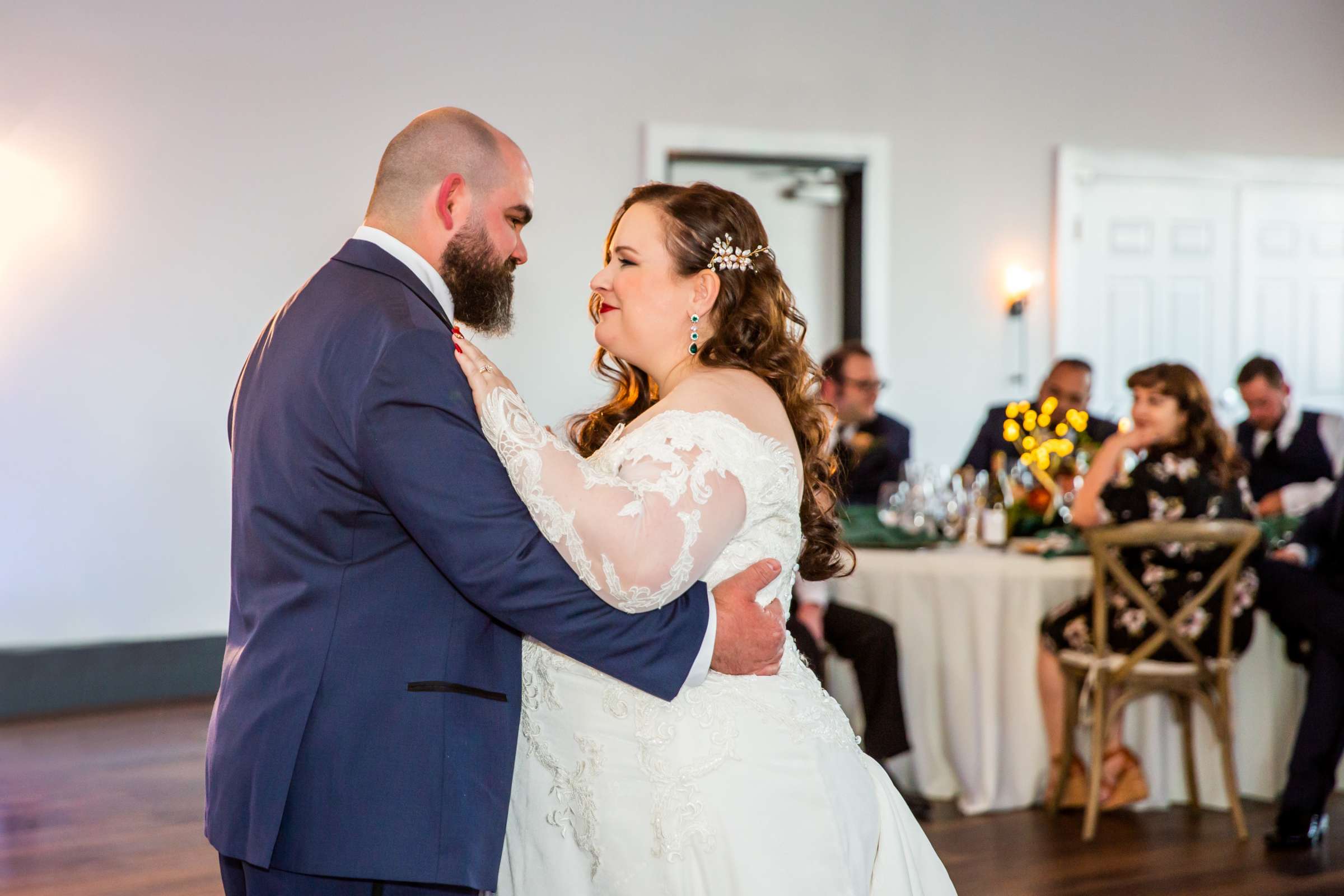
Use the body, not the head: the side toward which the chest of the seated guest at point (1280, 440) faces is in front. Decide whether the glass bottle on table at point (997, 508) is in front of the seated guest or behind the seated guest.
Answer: in front

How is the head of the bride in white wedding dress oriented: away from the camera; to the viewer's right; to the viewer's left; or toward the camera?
to the viewer's left

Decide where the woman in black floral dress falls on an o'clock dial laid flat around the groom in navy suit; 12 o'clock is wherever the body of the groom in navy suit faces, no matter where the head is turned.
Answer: The woman in black floral dress is roughly at 12 o'clock from the groom in navy suit.

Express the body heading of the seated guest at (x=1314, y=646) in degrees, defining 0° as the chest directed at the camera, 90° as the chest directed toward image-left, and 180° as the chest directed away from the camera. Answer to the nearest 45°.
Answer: approximately 90°

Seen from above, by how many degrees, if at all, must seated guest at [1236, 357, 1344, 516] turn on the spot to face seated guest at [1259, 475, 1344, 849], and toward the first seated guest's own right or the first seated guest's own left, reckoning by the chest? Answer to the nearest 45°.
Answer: approximately 45° to the first seated guest's own left

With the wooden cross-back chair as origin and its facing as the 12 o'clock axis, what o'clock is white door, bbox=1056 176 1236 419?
The white door is roughly at 12 o'clock from the wooden cross-back chair.

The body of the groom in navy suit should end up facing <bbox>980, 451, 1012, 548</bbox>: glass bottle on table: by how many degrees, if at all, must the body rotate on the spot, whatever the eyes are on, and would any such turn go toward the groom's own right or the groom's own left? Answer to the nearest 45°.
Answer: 0° — they already face it

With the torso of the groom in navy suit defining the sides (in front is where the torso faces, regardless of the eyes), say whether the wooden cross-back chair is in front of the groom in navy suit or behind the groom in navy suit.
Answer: in front

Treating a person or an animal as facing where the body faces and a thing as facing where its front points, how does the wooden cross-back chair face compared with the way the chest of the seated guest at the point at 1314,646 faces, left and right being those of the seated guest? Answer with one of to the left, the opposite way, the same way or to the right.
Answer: to the right

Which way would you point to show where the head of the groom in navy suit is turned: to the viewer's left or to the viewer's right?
to the viewer's right
